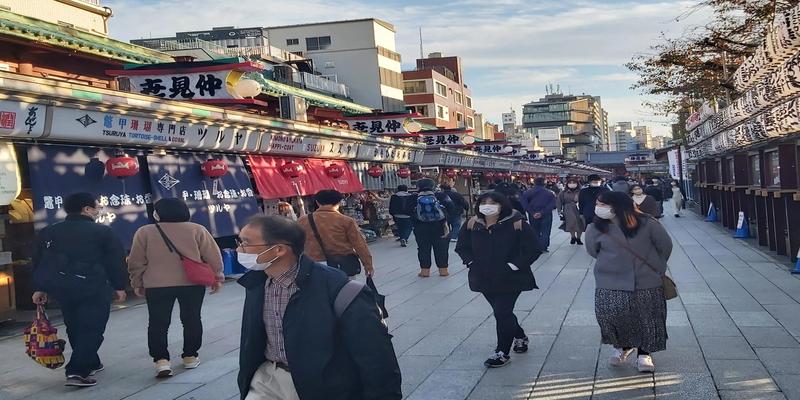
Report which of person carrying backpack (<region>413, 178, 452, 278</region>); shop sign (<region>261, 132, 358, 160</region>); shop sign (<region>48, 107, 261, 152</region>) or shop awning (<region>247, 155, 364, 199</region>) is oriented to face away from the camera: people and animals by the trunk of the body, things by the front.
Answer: the person carrying backpack

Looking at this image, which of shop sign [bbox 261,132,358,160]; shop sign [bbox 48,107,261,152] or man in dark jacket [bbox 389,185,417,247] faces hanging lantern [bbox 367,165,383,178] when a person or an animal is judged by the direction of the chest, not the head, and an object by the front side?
the man in dark jacket

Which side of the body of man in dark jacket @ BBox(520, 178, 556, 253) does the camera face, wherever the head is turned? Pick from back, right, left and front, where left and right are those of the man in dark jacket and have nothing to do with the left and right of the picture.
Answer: back

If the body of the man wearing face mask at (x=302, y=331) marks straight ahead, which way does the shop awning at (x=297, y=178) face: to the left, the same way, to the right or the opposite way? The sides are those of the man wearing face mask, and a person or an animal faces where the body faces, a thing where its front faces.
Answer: to the left

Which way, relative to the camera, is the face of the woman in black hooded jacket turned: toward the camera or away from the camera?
toward the camera

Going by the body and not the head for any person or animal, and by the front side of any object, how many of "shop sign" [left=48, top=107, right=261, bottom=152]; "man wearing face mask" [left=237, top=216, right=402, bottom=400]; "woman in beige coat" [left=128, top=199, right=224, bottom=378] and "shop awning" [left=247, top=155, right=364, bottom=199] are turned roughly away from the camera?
1

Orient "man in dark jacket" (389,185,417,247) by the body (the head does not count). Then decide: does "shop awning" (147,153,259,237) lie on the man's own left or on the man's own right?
on the man's own left

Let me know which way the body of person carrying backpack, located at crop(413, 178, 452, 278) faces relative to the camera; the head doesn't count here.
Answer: away from the camera

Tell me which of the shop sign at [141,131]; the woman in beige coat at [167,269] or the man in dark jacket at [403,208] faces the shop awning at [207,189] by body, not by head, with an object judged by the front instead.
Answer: the woman in beige coat

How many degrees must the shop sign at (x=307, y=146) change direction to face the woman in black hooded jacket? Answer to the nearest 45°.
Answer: approximately 45° to its right

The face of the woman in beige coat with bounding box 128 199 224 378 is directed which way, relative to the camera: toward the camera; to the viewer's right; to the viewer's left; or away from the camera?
away from the camera

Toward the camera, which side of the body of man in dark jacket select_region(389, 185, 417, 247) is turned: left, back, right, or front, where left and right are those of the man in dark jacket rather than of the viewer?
back

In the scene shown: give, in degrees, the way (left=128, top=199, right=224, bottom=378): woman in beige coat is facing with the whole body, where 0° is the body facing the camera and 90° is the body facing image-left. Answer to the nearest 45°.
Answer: approximately 180°

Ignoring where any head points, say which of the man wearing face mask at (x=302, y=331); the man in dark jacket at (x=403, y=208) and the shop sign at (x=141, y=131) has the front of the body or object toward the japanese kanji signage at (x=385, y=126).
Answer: the man in dark jacket

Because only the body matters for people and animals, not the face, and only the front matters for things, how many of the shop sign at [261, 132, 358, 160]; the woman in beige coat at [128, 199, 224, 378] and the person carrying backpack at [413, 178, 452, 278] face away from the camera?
2
